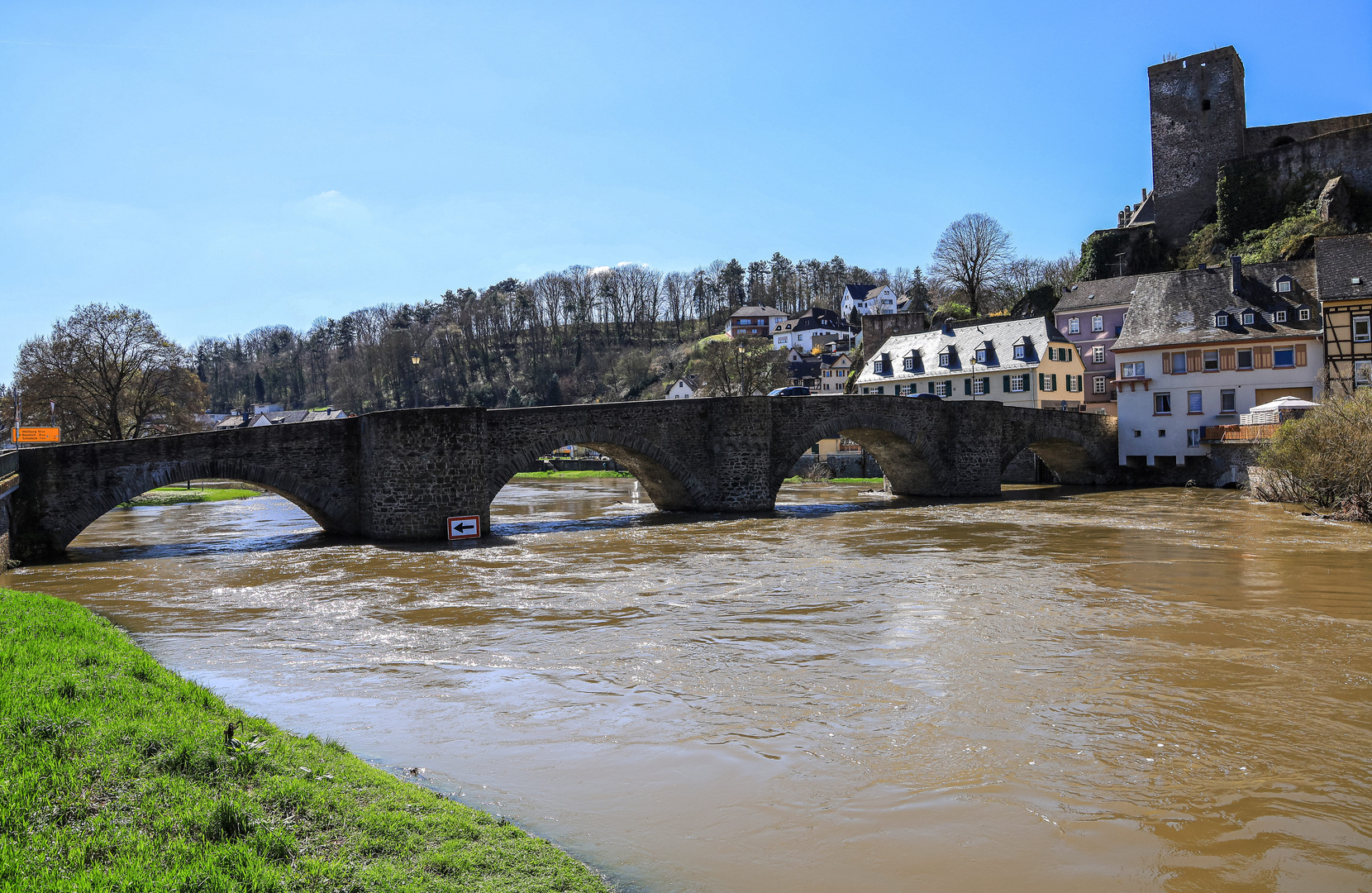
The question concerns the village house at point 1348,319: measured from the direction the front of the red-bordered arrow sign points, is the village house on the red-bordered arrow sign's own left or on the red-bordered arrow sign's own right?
on the red-bordered arrow sign's own left

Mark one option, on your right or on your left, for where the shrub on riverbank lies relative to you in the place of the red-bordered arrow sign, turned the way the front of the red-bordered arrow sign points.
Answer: on your left

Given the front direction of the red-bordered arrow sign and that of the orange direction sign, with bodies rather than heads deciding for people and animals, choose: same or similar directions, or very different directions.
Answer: same or similar directions

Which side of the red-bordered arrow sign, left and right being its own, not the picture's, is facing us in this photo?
front

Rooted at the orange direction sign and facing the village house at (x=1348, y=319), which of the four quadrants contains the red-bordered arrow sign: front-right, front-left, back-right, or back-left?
front-right

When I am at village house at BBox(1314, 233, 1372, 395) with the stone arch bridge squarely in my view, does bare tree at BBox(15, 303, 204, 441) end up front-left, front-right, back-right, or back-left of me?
front-right

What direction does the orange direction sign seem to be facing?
toward the camera

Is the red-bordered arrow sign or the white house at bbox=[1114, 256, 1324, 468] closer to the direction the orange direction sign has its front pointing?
the red-bordered arrow sign

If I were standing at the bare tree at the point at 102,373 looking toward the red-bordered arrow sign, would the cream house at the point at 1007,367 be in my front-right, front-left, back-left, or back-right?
front-left

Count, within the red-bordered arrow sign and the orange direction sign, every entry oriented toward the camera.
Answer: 2

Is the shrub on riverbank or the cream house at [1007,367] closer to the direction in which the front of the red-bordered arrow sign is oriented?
the shrub on riverbank

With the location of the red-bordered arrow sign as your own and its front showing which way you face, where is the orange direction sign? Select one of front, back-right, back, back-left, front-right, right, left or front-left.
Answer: back-right

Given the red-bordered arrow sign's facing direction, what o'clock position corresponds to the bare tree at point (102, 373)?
The bare tree is roughly at 5 o'clock from the red-bordered arrow sign.
